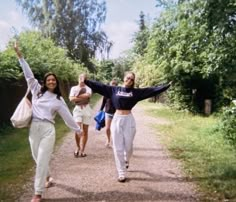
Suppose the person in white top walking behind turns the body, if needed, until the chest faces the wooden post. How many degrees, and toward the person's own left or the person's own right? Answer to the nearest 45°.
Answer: approximately 135° to the person's own left

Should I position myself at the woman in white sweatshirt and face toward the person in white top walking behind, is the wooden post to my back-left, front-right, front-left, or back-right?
front-right

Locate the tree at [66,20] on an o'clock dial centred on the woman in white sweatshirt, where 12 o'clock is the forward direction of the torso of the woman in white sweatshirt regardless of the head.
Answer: The tree is roughly at 6 o'clock from the woman in white sweatshirt.

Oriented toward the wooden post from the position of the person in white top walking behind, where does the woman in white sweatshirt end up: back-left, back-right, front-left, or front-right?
back-right

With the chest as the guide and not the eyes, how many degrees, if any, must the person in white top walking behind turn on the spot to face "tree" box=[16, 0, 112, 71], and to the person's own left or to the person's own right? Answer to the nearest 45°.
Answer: approximately 180°

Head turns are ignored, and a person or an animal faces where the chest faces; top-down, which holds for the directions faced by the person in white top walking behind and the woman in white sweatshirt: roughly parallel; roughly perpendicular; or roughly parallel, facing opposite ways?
roughly parallel

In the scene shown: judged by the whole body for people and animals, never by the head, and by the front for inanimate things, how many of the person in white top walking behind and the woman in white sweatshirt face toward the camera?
2

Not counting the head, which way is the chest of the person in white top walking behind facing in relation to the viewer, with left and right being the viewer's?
facing the viewer

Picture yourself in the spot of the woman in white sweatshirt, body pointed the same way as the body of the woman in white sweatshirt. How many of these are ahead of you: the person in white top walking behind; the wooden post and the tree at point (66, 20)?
0

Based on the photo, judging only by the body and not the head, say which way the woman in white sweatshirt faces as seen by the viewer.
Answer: toward the camera

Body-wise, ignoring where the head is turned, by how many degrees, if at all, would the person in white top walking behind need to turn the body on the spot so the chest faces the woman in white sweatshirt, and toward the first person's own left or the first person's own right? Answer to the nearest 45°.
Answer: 0° — they already face them

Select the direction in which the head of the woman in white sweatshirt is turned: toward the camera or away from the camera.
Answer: toward the camera
